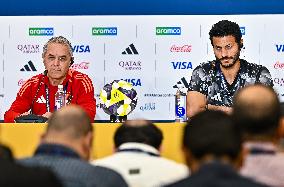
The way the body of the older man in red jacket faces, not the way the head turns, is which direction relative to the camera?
toward the camera

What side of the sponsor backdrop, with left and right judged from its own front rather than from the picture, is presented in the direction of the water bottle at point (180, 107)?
front

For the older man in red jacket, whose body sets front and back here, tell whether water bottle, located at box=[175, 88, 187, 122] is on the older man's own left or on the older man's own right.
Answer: on the older man's own left

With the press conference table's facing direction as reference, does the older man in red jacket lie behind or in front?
behind

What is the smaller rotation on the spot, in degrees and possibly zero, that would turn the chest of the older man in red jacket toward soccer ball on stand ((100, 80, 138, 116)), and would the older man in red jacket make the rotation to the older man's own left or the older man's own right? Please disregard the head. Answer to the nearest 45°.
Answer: approximately 45° to the older man's own left

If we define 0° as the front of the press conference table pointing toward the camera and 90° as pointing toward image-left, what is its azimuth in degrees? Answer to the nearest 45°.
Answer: approximately 0°

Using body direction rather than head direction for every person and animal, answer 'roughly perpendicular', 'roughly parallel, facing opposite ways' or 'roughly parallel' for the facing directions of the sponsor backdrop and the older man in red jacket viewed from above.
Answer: roughly parallel

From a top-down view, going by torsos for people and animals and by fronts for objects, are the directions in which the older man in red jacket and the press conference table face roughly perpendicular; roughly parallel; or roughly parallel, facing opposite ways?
roughly parallel
